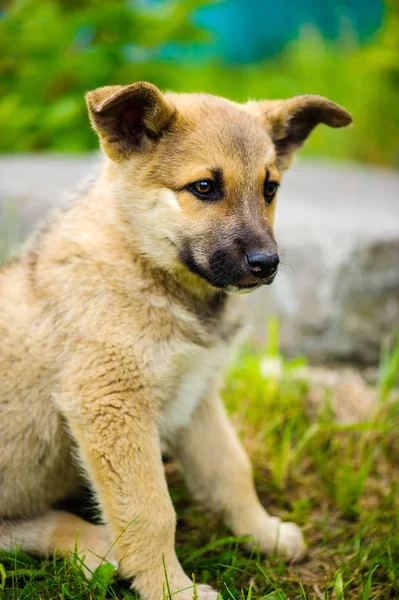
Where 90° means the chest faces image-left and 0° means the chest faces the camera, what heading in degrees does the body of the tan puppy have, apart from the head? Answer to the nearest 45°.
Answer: approximately 315°
